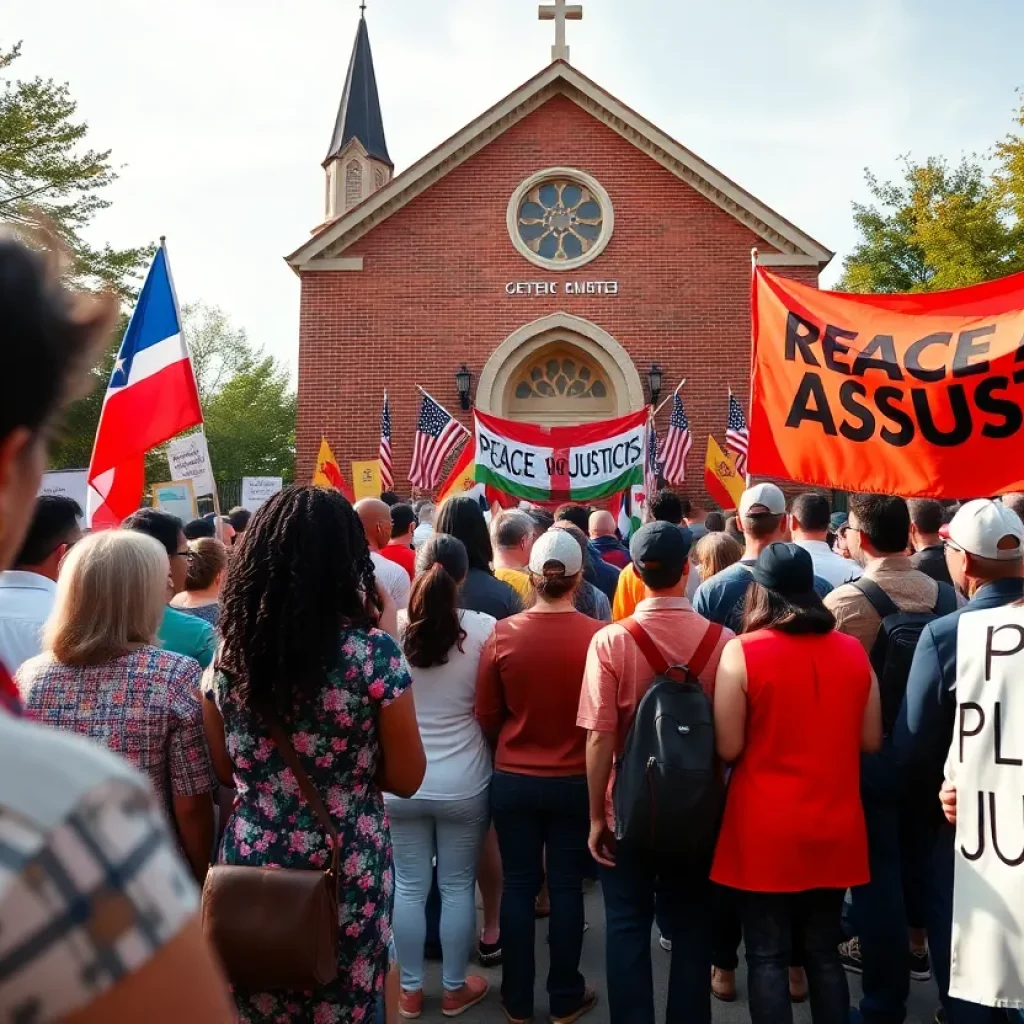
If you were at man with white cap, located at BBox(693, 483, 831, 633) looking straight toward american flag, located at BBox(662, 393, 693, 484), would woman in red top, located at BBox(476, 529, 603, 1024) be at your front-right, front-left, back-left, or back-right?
back-left

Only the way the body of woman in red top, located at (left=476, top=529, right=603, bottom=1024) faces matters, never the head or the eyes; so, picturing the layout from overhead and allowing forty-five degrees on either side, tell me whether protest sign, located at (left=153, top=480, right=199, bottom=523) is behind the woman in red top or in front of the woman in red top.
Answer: in front

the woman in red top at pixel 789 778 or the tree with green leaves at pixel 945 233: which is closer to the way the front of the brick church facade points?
the woman in red top

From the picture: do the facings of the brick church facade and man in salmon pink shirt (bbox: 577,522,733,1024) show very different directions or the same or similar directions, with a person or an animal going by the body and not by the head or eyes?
very different directions

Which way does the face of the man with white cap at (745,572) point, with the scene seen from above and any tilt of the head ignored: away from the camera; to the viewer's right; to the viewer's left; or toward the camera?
away from the camera

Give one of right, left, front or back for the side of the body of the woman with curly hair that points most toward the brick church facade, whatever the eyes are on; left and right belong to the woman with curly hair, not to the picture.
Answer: front

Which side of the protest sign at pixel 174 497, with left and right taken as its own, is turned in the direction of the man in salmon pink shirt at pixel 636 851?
front

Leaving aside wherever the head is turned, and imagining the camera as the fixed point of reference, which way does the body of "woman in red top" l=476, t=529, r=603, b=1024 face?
away from the camera

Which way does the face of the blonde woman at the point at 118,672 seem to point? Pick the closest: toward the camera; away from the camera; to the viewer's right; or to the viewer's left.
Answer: away from the camera

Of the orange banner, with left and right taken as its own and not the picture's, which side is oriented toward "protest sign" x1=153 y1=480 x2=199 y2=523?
right

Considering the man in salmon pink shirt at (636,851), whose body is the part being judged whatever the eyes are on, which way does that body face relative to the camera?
away from the camera

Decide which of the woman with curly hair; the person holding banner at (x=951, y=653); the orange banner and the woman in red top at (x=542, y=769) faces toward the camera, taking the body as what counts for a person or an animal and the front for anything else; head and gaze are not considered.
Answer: the orange banner

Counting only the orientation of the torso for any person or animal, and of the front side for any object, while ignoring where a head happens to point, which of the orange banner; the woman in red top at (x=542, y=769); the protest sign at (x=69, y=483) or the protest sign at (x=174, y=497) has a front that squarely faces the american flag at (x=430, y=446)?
the woman in red top

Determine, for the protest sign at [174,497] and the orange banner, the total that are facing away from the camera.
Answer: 0

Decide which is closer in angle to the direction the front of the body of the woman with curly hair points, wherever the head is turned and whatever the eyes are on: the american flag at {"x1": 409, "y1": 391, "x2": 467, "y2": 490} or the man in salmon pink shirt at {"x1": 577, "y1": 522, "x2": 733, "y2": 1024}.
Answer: the american flag
